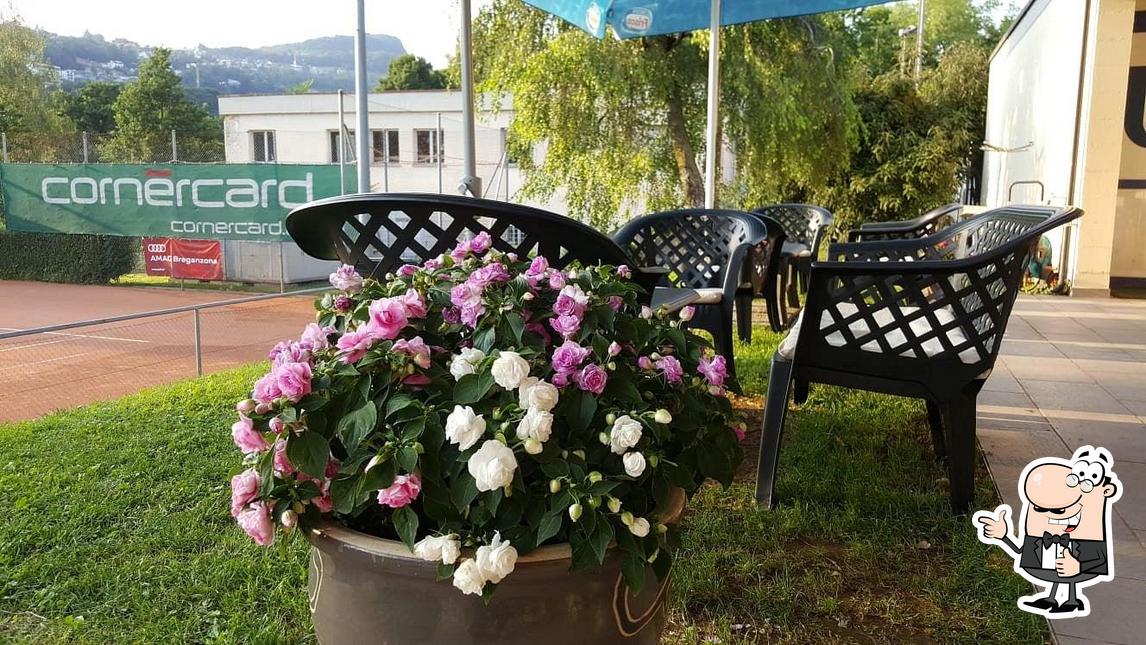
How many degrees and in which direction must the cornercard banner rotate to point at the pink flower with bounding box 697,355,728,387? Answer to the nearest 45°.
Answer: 0° — it already faces it

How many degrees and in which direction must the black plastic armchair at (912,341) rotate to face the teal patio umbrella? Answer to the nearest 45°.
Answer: approximately 45° to its right

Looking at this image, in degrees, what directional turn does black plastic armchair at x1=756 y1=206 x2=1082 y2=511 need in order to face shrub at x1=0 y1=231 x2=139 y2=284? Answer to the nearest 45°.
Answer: approximately 45° to its right

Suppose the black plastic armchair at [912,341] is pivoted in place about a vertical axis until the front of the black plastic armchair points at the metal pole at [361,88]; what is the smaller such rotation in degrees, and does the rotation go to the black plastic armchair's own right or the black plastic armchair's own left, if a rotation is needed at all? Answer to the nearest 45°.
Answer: approximately 45° to the black plastic armchair's own right

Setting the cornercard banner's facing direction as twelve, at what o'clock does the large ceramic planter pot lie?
The large ceramic planter pot is roughly at 12 o'clock from the cornercard banner.

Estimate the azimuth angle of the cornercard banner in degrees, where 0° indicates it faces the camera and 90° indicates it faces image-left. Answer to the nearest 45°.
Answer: approximately 0°

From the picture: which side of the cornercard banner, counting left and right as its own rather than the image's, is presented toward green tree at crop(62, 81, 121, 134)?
back

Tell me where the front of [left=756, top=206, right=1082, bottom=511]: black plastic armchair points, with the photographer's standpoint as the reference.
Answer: facing to the left of the viewer

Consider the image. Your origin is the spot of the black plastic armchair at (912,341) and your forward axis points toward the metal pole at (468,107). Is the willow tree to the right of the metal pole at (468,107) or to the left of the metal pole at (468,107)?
right
